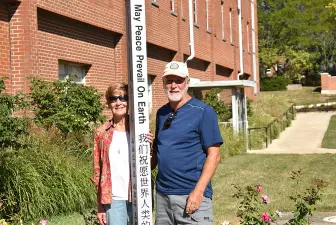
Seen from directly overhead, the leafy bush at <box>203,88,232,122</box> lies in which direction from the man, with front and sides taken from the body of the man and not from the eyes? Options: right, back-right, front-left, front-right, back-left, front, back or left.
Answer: back-right

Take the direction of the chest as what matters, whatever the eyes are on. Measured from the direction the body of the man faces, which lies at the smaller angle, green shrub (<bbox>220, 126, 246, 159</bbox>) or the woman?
the woman

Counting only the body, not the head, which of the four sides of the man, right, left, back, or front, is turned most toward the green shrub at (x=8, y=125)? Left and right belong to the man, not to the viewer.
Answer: right

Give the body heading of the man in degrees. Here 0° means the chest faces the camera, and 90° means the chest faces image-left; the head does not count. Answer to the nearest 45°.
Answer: approximately 45°

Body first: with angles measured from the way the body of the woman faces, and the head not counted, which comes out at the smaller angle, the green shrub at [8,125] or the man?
the man

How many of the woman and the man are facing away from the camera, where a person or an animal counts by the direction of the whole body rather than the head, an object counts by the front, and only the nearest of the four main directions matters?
0

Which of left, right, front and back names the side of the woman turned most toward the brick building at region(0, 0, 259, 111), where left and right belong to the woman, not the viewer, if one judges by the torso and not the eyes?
back
